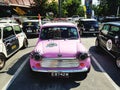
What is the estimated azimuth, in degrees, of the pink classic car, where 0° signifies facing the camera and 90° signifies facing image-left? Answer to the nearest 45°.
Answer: approximately 0°

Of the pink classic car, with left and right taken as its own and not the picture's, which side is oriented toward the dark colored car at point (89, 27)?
back

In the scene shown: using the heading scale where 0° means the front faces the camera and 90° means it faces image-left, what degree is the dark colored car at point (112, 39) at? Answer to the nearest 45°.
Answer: approximately 315°

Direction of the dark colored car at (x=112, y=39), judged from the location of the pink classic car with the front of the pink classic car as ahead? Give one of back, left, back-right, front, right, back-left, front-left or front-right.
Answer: back-left

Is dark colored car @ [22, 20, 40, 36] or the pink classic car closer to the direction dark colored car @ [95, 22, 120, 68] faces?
the pink classic car

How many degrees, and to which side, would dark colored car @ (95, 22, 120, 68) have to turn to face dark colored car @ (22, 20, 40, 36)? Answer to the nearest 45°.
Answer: approximately 180°
